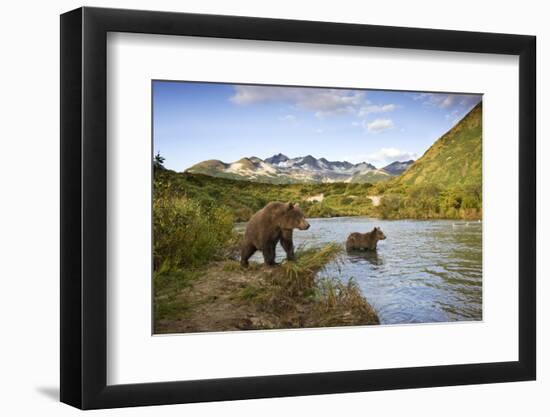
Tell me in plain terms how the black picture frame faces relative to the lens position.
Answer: facing the viewer and to the right of the viewer
